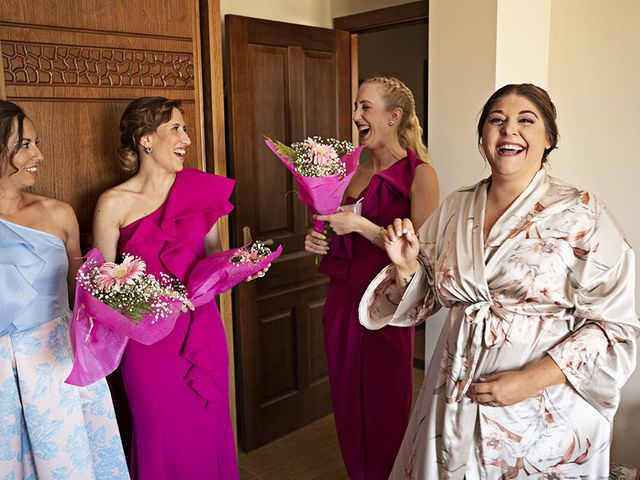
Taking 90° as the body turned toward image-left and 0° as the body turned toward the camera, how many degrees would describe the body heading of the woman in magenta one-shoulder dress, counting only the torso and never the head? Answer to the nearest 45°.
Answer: approximately 315°

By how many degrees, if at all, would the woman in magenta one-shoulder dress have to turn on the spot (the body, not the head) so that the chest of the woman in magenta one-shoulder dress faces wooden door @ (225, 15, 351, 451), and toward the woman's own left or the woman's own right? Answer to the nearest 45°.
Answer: approximately 90° to the woman's own left

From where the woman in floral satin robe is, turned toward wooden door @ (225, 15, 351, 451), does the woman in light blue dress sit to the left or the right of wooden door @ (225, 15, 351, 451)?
left

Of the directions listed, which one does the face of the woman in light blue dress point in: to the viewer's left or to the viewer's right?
to the viewer's right

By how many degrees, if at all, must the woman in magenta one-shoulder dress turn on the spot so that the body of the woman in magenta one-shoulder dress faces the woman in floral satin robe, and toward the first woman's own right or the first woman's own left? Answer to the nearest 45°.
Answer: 0° — they already face them

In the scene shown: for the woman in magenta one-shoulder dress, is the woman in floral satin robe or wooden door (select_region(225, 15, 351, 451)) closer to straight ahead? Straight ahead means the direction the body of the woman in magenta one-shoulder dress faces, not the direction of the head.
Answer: the woman in floral satin robe
